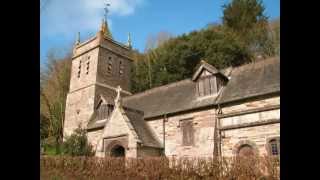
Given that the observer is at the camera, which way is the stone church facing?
facing the viewer and to the left of the viewer
